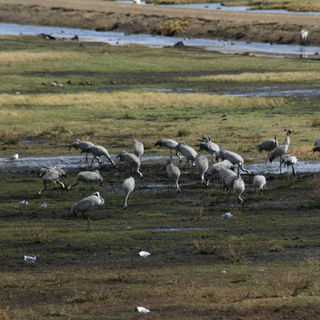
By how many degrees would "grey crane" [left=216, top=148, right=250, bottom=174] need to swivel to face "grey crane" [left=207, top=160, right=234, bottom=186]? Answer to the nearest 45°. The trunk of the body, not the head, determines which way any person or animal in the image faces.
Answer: approximately 135° to its right

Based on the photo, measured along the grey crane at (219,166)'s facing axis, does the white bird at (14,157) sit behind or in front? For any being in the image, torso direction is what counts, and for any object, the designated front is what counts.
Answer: in front

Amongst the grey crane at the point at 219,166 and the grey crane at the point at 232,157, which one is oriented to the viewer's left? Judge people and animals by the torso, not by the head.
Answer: the grey crane at the point at 219,166

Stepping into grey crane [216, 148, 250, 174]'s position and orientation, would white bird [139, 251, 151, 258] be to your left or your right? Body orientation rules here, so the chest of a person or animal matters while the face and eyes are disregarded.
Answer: on your right

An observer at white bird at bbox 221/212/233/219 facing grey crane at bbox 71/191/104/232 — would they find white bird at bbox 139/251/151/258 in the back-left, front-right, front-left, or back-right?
front-left

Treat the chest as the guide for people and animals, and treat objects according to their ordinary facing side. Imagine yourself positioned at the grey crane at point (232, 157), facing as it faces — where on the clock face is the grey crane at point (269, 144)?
the grey crane at point (269, 144) is roughly at 10 o'clock from the grey crane at point (232, 157).

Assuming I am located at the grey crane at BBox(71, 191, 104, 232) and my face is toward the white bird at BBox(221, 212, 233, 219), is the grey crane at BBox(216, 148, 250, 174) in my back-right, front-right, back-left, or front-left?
front-left

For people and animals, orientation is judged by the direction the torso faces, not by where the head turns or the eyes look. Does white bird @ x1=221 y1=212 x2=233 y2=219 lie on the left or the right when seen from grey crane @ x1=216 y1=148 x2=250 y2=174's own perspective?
on its right

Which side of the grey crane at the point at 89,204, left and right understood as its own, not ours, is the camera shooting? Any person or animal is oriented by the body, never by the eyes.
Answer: right
